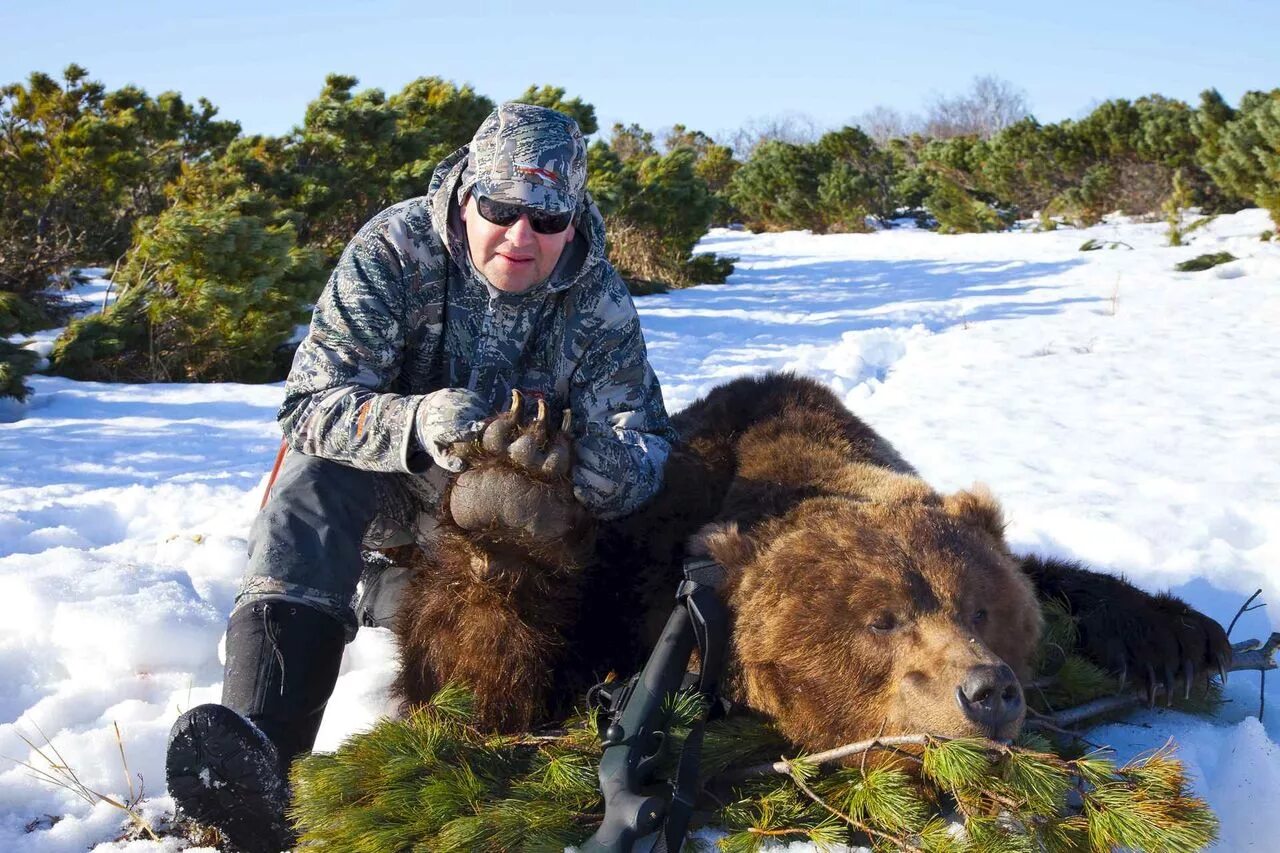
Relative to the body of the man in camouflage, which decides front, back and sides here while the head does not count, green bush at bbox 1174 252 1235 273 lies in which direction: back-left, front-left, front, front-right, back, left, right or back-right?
back-left

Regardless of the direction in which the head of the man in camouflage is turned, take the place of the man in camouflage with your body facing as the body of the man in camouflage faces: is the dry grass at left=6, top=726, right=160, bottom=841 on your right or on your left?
on your right

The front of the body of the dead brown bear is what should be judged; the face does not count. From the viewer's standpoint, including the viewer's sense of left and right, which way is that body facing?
facing the viewer and to the right of the viewer

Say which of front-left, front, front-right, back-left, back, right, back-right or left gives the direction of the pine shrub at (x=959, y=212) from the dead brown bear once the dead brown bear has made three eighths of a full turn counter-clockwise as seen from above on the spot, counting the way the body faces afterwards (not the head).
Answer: front

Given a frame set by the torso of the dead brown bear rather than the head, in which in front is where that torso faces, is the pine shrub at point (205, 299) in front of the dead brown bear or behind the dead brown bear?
behind

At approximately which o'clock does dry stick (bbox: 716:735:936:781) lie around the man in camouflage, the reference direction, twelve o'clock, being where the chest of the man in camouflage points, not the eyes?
The dry stick is roughly at 11 o'clock from the man in camouflage.

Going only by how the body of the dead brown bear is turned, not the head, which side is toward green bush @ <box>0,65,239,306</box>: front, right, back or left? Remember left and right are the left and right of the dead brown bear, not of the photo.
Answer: back

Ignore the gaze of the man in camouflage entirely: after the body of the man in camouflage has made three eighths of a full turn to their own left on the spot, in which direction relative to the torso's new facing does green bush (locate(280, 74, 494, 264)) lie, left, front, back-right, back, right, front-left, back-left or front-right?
front-left

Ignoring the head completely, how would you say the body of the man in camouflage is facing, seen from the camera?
toward the camera

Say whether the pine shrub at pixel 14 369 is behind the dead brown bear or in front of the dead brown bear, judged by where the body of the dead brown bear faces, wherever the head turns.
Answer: behind

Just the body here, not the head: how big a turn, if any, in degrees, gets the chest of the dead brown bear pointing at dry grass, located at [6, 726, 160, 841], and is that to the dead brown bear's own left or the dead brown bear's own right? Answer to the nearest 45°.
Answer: approximately 135° to the dead brown bear's own right

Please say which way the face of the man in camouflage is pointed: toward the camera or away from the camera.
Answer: toward the camera
